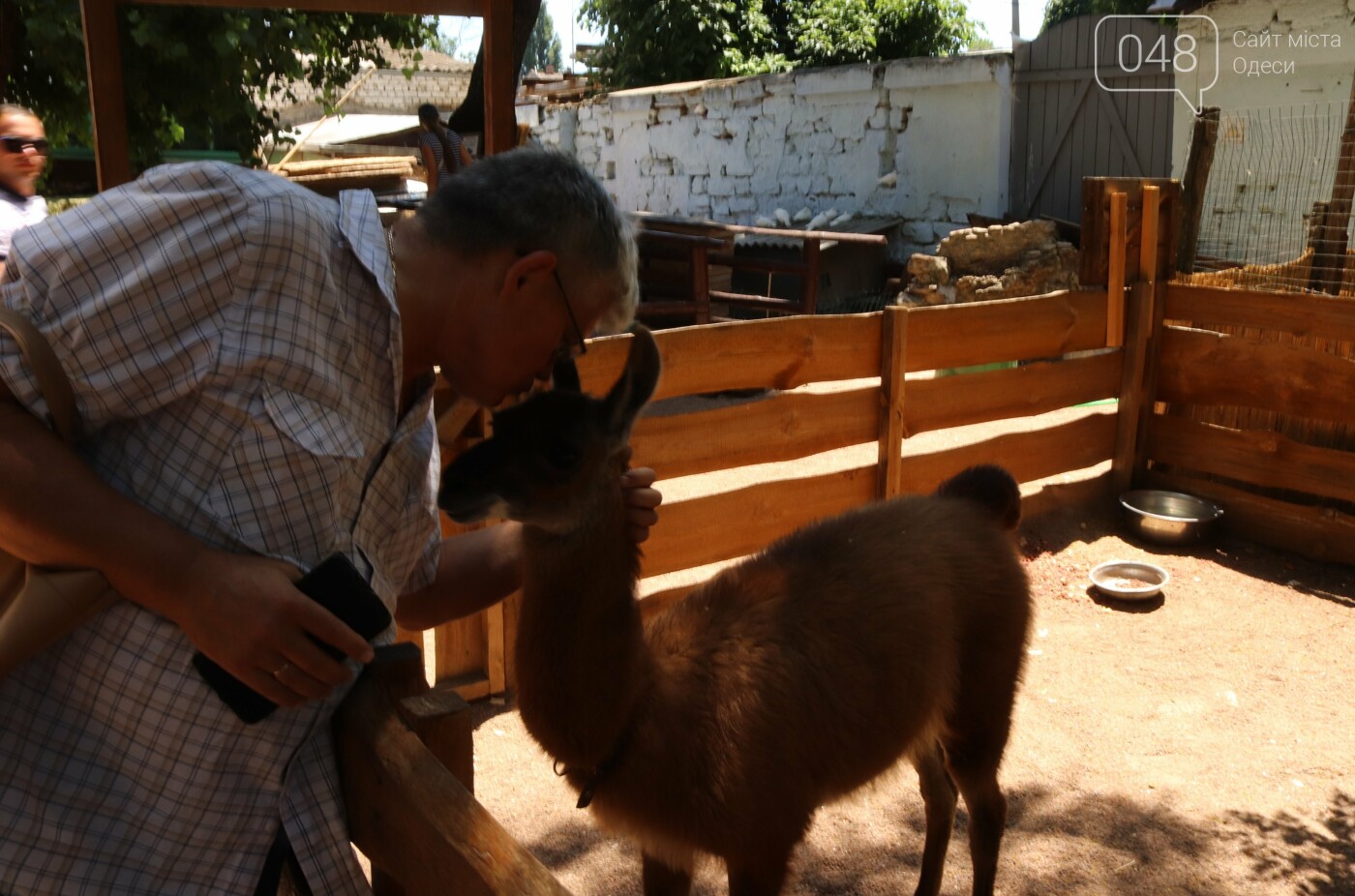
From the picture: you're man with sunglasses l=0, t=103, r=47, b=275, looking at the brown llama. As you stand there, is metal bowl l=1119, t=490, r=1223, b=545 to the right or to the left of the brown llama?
left

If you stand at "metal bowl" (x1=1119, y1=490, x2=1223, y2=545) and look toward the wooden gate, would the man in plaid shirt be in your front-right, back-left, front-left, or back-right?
back-left

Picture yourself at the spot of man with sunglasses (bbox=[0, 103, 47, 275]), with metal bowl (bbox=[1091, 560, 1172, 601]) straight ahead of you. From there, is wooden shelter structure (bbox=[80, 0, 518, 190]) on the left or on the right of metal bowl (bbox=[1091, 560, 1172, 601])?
left

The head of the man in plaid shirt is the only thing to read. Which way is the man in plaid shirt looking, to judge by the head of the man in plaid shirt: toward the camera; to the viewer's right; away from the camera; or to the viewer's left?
to the viewer's right
